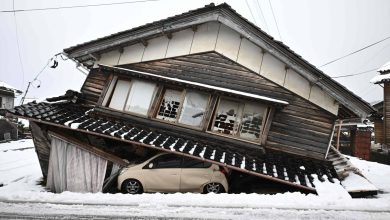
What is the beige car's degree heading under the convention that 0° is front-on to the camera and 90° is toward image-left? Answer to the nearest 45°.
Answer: approximately 90°
